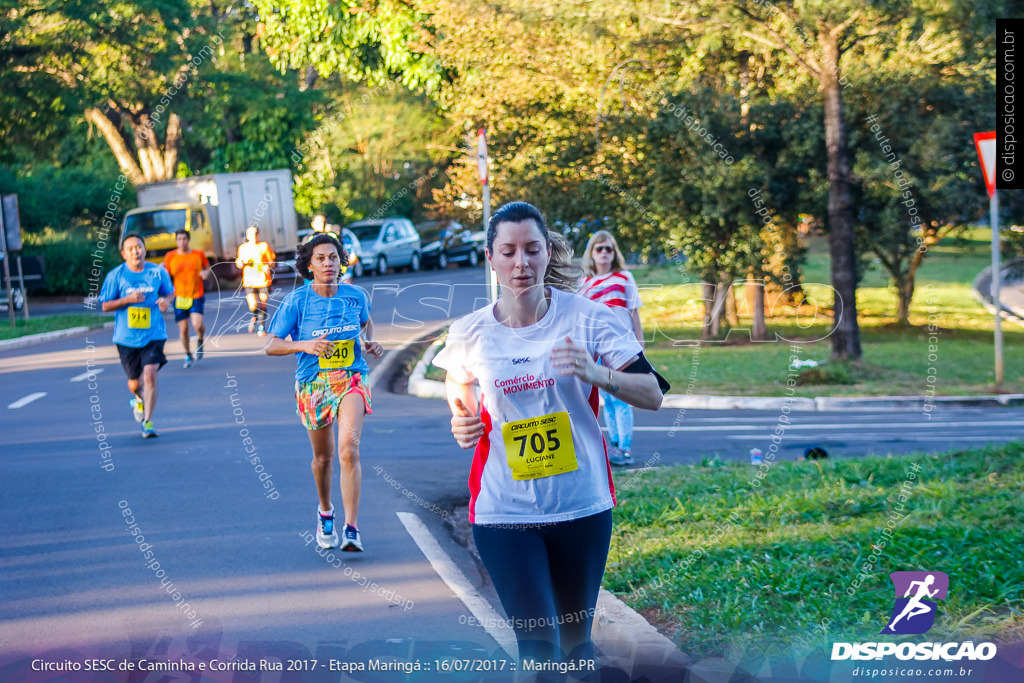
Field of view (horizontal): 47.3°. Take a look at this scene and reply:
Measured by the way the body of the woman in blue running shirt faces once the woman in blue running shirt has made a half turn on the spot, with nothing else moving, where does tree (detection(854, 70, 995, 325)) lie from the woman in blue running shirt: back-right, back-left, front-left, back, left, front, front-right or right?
front-right

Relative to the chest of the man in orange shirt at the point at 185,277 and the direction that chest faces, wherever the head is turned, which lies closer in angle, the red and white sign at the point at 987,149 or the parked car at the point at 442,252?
the red and white sign

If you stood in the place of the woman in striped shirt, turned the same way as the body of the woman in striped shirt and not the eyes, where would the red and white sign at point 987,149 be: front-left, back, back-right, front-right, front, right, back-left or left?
back-left

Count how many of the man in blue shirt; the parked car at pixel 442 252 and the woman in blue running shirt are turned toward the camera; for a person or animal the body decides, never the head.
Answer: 2

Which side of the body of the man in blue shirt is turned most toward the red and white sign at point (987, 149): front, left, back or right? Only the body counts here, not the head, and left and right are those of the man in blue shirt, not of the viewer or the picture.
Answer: left

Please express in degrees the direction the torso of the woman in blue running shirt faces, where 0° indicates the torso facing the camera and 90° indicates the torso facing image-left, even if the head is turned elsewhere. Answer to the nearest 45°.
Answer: approximately 0°
